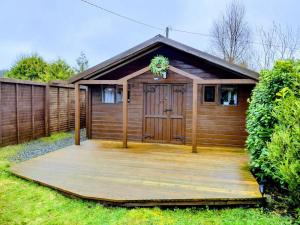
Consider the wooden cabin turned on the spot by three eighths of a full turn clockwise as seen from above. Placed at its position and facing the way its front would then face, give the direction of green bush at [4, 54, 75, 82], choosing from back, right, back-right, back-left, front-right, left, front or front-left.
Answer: front

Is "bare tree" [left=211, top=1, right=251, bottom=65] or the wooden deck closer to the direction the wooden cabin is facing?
the wooden deck

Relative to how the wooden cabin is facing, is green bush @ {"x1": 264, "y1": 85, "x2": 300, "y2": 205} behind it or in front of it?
in front

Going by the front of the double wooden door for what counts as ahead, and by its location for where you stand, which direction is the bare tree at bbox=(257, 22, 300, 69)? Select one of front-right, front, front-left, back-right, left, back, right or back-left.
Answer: back-left

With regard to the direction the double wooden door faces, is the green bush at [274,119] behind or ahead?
ahead

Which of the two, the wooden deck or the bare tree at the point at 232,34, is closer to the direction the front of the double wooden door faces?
the wooden deck

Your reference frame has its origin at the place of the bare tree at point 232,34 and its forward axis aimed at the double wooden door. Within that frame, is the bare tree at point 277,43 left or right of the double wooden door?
left

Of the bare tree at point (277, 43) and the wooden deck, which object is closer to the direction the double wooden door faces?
the wooden deck

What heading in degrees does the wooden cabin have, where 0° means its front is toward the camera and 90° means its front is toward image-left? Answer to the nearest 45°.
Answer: approximately 0°

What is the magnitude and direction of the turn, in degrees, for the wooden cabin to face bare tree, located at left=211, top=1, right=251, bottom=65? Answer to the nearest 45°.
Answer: approximately 135° to its left

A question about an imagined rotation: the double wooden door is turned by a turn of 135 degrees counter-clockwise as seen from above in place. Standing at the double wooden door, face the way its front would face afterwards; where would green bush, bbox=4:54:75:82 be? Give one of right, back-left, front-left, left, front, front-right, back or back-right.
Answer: left

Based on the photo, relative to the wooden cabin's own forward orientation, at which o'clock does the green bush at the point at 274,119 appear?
The green bush is roughly at 11 o'clock from the wooden cabin.
